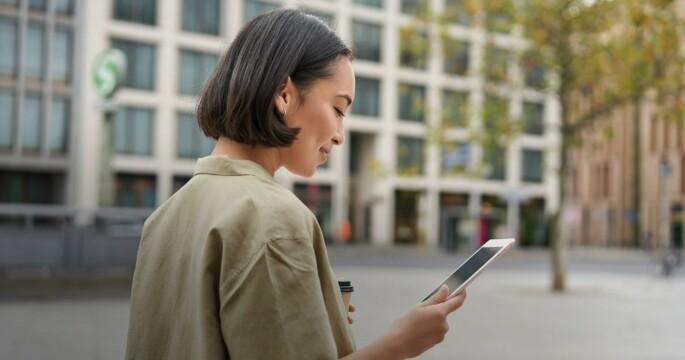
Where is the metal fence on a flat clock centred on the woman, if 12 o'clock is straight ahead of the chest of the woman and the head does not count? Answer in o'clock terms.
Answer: The metal fence is roughly at 10 o'clock from the woman.

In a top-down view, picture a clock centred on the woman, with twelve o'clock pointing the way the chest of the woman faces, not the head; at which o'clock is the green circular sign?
The green circular sign is roughly at 10 o'clock from the woman.

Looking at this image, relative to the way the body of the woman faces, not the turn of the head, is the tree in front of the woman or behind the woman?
in front

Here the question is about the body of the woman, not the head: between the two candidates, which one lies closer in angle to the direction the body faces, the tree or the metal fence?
the tree

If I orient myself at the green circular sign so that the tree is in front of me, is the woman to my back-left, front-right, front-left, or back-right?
front-right

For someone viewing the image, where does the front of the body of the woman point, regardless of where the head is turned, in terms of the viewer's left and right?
facing away from the viewer and to the right of the viewer

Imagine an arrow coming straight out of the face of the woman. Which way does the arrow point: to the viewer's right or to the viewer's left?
to the viewer's right
